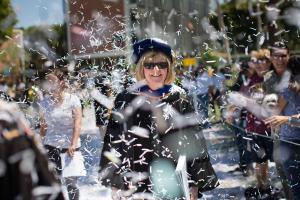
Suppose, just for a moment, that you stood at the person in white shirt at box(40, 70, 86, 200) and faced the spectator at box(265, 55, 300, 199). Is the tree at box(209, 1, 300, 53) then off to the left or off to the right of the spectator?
left

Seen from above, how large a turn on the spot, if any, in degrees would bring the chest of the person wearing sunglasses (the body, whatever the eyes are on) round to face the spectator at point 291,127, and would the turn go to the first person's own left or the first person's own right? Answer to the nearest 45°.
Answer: approximately 135° to the first person's own left

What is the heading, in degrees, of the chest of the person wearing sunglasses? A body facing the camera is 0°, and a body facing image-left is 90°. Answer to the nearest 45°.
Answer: approximately 0°

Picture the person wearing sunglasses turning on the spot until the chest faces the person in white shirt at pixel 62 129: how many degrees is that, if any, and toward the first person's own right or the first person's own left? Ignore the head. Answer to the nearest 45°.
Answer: approximately 135° to the first person's own right

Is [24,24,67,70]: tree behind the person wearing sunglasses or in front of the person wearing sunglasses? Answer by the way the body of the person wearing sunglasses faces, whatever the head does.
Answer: behind
